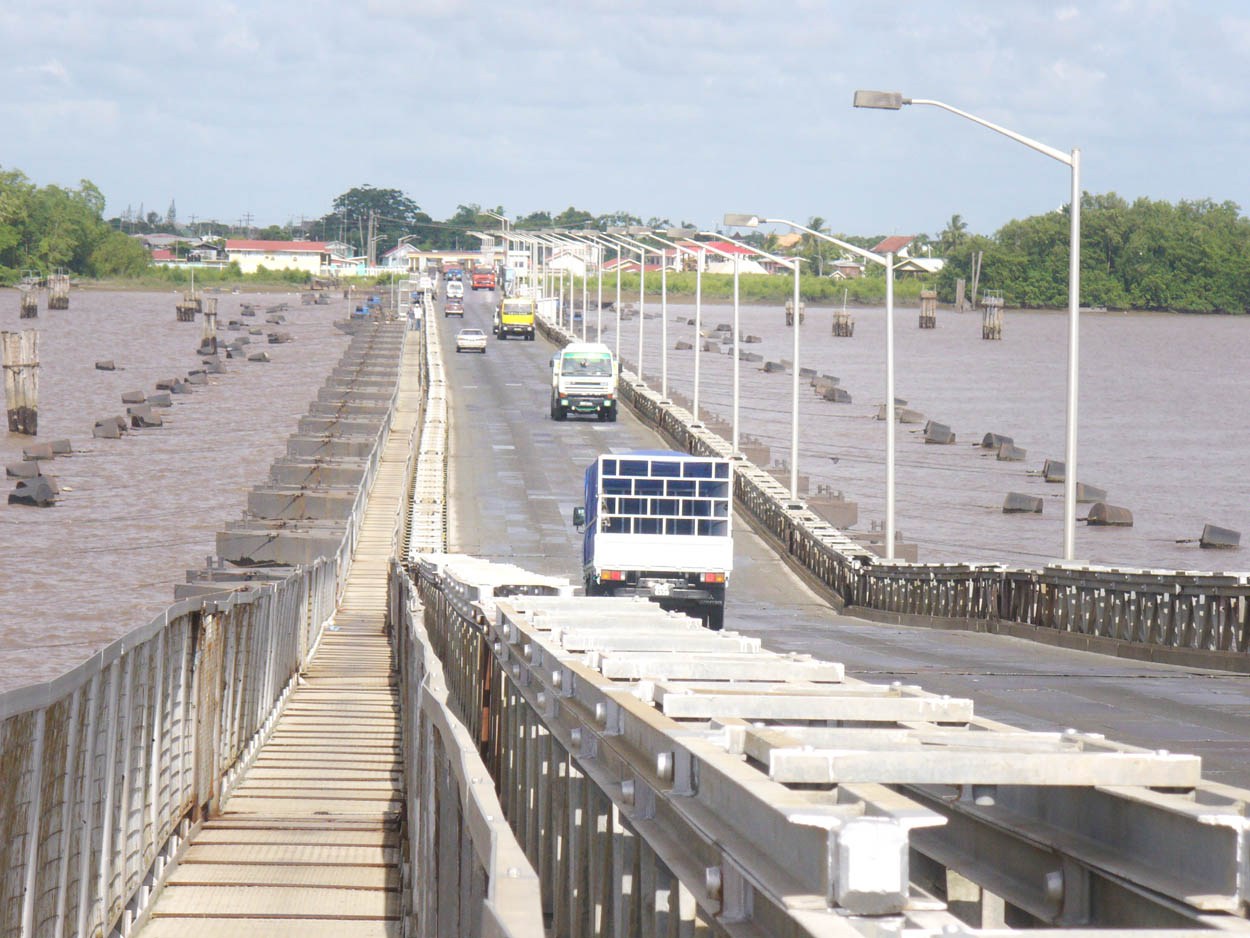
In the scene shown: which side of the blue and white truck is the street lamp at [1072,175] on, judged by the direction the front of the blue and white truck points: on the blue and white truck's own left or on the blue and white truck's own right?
on the blue and white truck's own right

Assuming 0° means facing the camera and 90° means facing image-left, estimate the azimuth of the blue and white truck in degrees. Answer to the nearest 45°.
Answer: approximately 180°
